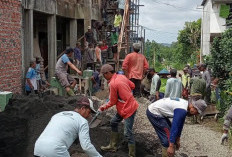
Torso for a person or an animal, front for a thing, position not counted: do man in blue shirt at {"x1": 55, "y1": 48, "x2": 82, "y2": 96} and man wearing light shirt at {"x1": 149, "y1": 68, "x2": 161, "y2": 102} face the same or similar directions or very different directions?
very different directions

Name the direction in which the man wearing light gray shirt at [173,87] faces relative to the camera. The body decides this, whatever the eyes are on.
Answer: away from the camera

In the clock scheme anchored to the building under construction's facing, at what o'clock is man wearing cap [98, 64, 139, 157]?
The man wearing cap is roughly at 1 o'clock from the building under construction.

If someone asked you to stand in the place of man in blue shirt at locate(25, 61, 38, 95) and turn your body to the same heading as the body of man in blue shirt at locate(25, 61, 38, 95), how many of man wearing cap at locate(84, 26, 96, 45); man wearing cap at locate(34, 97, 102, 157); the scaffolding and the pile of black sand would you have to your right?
2

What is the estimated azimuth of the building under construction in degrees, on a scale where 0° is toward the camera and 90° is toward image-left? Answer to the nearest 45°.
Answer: approximately 315°

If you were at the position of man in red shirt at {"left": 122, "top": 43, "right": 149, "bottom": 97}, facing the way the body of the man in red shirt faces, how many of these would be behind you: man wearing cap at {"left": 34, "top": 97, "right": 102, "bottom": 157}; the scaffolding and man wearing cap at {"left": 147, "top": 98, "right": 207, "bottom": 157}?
2

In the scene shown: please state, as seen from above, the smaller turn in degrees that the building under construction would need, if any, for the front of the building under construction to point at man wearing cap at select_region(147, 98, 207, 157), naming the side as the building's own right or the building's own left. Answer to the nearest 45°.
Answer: approximately 45° to the building's own right

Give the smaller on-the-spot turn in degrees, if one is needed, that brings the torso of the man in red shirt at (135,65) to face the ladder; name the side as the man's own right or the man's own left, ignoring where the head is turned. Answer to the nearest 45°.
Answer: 0° — they already face it

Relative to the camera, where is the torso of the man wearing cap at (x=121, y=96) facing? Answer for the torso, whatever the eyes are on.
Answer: to the viewer's left
